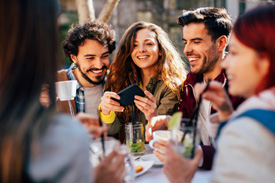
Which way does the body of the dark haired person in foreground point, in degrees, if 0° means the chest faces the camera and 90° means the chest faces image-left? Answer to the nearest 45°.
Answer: approximately 225°

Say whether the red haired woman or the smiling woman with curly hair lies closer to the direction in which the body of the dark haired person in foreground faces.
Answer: the smiling woman with curly hair

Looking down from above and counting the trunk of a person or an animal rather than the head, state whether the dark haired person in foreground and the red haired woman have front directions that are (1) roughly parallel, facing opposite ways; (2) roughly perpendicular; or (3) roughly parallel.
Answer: roughly perpendicular

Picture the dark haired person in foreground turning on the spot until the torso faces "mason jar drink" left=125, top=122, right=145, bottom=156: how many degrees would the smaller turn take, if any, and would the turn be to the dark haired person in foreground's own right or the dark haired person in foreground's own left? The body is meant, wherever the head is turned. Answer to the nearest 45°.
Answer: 0° — they already face it

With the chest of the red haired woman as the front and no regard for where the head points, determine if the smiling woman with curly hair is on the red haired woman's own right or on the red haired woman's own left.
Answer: on the red haired woman's own right

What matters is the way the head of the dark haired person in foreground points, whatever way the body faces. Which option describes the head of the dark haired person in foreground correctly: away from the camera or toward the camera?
away from the camera

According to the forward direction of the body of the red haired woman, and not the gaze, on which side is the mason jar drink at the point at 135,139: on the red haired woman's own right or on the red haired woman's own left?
on the red haired woman's own right

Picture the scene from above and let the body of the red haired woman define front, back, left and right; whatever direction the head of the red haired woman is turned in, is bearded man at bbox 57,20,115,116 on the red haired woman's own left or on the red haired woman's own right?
on the red haired woman's own right

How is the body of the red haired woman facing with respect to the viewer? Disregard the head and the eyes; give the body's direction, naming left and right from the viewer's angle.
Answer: facing to the left of the viewer
